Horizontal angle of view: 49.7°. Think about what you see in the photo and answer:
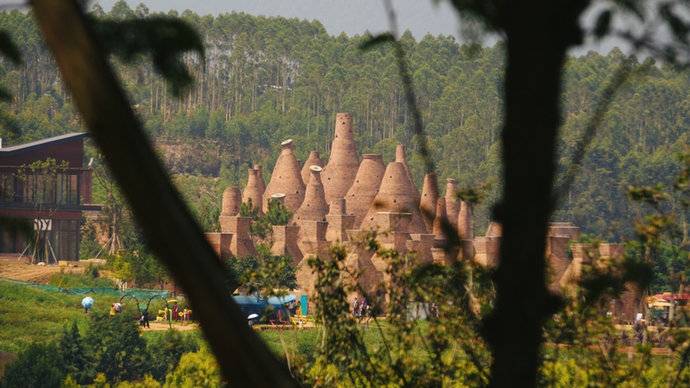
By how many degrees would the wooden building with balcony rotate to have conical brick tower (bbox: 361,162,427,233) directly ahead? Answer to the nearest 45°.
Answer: approximately 45° to its left

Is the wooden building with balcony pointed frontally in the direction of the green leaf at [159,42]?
yes

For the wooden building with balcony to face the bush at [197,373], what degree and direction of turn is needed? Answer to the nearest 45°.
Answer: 0° — it already faces it

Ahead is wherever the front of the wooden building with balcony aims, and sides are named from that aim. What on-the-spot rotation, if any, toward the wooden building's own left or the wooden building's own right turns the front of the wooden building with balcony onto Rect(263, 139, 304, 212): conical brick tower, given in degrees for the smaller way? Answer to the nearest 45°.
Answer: approximately 90° to the wooden building's own left

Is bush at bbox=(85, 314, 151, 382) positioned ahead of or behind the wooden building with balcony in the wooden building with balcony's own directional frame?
ahead

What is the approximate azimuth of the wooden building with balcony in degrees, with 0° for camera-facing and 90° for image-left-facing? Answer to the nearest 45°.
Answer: approximately 0°

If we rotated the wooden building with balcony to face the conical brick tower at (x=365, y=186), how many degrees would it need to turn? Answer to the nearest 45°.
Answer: approximately 90° to its left

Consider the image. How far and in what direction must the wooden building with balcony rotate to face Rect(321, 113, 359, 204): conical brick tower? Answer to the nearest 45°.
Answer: approximately 90° to its left

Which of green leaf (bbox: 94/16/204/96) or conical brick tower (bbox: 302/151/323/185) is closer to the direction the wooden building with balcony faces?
the green leaf

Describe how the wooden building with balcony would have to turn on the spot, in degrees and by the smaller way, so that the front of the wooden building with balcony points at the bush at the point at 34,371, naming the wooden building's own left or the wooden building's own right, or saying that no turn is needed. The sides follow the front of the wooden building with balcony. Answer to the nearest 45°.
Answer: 0° — it already faces it

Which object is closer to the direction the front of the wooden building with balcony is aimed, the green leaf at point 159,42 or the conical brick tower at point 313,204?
the green leaf
